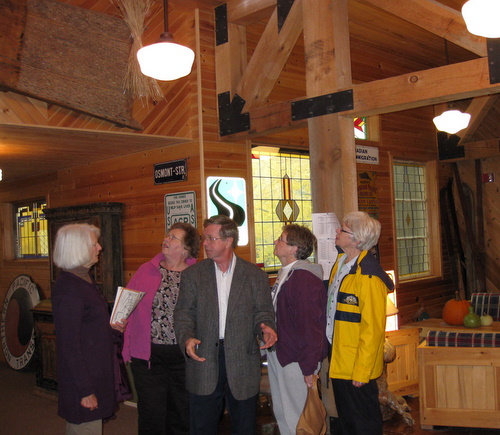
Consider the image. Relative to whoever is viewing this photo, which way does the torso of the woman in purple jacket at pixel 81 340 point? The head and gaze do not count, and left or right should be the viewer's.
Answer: facing to the right of the viewer

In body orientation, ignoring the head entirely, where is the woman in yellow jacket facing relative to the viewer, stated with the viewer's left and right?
facing to the left of the viewer

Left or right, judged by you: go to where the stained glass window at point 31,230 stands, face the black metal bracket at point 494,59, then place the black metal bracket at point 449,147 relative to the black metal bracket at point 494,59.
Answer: left

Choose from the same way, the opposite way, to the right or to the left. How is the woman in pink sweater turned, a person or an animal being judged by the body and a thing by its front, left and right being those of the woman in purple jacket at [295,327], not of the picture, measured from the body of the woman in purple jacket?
to the left

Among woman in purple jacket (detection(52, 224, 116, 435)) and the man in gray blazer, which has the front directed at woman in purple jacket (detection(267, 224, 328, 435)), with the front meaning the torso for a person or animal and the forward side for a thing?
woman in purple jacket (detection(52, 224, 116, 435))

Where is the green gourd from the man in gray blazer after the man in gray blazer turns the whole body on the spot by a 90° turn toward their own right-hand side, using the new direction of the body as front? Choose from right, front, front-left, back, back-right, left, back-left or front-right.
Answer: back-right

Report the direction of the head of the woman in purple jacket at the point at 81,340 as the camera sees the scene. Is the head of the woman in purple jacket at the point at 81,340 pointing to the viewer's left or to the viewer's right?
to the viewer's right

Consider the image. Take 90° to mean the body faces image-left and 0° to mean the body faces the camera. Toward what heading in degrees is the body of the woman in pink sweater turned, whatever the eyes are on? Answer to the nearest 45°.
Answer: approximately 0°

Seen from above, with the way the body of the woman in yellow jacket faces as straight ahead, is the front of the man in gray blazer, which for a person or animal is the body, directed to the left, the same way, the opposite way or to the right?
to the left

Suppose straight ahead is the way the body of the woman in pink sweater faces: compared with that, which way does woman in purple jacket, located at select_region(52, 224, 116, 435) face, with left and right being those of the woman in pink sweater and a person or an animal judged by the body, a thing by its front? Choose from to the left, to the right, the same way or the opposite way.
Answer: to the left

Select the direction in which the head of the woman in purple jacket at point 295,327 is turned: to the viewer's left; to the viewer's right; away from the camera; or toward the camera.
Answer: to the viewer's left
